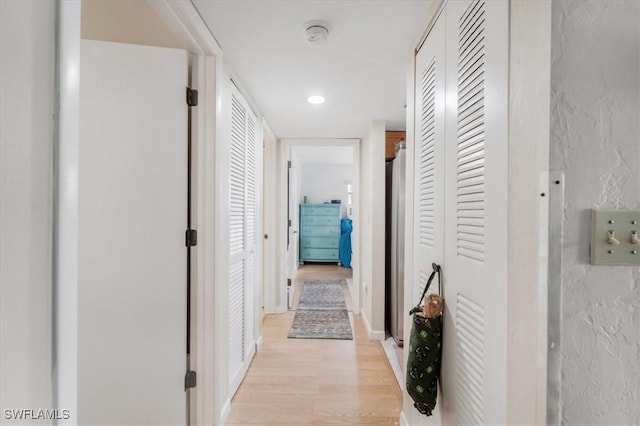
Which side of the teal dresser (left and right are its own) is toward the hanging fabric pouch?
front

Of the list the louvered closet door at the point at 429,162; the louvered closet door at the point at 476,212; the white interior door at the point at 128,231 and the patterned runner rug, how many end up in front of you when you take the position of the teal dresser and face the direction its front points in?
4

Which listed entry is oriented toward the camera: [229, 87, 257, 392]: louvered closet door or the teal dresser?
the teal dresser

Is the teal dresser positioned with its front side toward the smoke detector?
yes

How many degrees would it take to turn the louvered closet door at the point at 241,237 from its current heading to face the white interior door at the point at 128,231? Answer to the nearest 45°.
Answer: approximately 135° to its right

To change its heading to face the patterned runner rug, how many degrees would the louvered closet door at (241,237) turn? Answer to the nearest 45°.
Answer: approximately 45° to its left

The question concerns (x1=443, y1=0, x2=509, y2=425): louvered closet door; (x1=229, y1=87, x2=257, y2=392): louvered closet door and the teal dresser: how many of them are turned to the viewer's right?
1

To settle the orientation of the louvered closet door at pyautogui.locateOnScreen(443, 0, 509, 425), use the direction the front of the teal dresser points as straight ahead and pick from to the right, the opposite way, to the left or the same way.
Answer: to the right

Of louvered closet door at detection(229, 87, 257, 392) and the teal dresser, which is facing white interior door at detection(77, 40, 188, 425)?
the teal dresser

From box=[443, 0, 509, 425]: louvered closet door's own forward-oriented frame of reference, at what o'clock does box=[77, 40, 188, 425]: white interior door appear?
The white interior door is roughly at 1 o'clock from the louvered closet door.

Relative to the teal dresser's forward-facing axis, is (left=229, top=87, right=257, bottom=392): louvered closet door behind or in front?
in front

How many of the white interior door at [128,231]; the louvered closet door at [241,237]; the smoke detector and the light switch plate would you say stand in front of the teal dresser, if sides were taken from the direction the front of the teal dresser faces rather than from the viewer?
4

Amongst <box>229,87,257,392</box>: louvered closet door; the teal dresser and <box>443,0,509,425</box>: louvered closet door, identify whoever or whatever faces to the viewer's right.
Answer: <box>229,87,257,392</box>: louvered closet door

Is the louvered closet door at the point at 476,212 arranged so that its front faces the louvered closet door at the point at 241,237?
no

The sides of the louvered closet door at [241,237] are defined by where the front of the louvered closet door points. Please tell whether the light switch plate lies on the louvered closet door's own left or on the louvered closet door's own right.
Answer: on the louvered closet door's own right

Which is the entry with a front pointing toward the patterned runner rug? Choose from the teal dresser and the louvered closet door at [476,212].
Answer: the teal dresser

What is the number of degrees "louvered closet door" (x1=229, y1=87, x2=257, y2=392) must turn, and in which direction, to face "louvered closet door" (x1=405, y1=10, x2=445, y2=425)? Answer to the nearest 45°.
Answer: approximately 45° to its right

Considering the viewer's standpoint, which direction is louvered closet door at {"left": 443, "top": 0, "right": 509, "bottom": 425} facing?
facing the viewer and to the left of the viewer

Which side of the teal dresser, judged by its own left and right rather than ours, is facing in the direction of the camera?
front

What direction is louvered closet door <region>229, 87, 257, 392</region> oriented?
to the viewer's right
